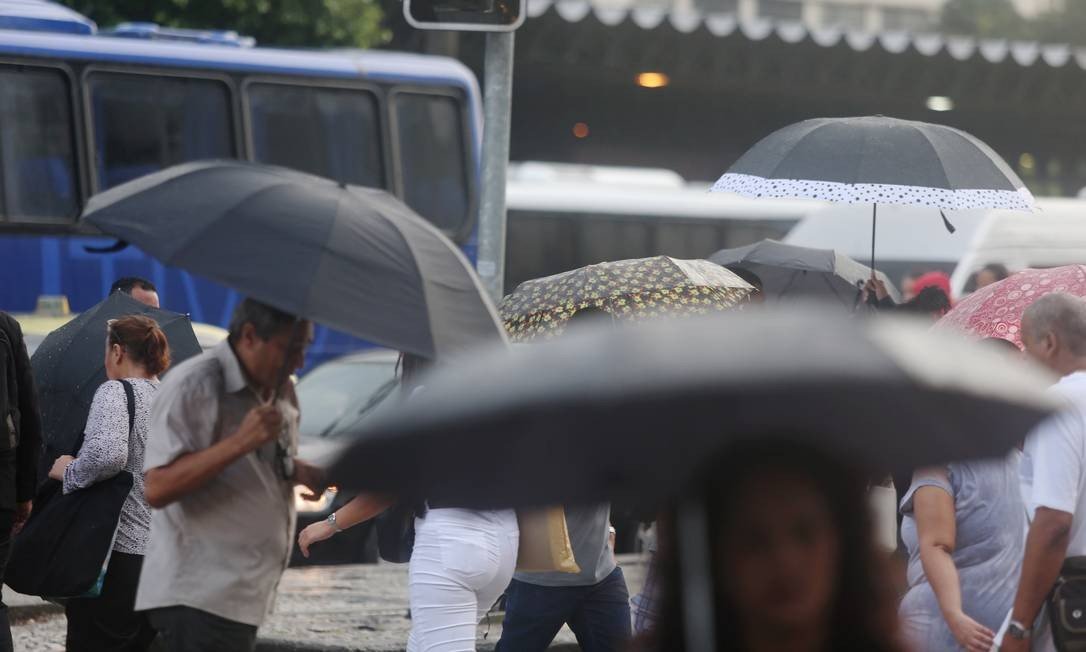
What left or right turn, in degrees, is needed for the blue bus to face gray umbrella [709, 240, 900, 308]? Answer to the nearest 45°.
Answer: approximately 135° to its left

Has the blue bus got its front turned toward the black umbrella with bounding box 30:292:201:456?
no

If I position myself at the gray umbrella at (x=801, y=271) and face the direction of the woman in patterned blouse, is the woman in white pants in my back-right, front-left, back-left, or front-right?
front-left

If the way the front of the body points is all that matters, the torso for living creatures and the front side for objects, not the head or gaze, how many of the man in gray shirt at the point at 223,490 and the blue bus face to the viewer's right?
1

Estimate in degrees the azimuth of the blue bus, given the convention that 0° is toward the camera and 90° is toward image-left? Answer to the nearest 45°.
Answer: approximately 90°

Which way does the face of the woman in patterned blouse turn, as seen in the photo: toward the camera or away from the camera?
away from the camera

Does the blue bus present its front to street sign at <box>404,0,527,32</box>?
no
